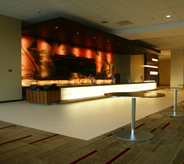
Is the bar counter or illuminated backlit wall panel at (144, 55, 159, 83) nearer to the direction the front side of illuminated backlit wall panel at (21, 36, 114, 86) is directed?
the bar counter

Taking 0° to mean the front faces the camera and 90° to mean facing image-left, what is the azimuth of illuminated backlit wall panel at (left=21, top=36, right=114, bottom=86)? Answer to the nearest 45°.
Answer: approximately 315°

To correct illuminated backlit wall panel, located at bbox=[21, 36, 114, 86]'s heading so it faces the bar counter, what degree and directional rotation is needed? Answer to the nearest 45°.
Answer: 0° — it already faces it

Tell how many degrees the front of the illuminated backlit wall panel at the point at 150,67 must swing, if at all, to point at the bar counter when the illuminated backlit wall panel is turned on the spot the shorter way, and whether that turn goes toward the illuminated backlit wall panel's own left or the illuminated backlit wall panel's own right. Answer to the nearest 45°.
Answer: approximately 45° to the illuminated backlit wall panel's own right

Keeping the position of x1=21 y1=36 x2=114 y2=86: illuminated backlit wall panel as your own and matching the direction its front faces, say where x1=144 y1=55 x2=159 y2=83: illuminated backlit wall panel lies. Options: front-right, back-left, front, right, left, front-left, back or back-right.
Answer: left

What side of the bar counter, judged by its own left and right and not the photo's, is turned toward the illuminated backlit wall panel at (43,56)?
right

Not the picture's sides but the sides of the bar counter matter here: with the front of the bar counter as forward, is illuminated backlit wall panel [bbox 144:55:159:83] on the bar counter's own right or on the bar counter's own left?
on the bar counter's own left
